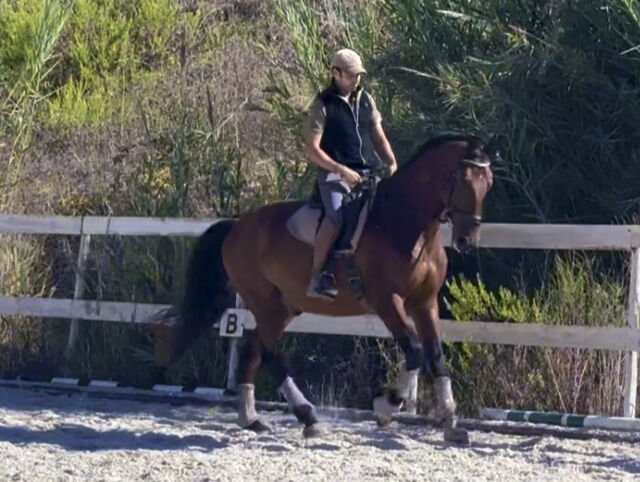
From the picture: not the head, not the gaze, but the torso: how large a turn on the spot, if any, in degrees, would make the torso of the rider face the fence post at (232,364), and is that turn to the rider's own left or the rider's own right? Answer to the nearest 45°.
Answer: approximately 135° to the rider's own left

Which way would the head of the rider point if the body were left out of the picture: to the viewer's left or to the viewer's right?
to the viewer's right

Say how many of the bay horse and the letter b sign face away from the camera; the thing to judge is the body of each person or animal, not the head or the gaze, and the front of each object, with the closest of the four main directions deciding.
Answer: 0

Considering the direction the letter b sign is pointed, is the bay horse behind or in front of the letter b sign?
in front

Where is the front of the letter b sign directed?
toward the camera

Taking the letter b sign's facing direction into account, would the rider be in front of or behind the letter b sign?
in front

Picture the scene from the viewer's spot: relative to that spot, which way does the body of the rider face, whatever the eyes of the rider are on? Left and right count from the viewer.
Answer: facing the viewer and to the right of the viewer
